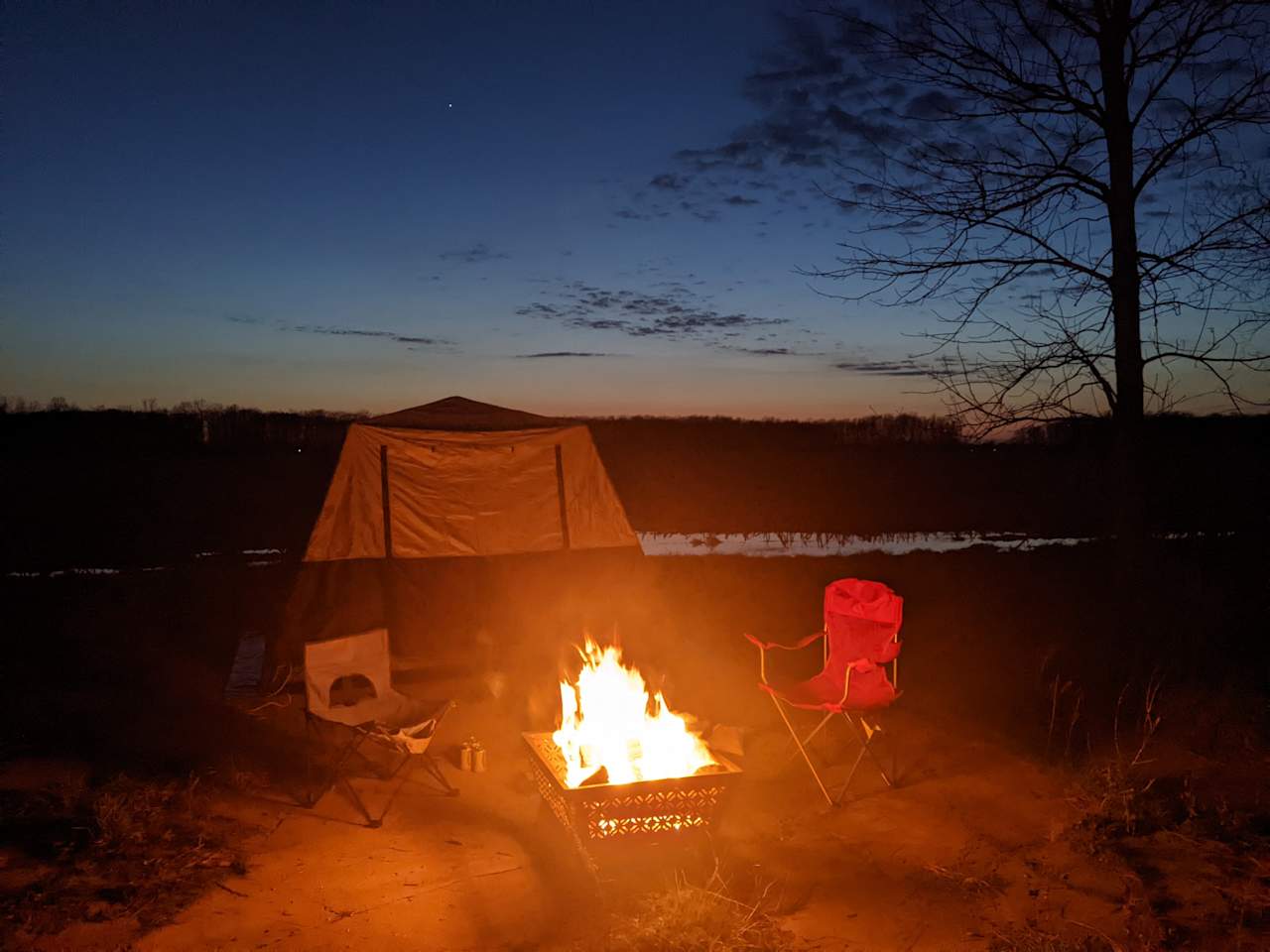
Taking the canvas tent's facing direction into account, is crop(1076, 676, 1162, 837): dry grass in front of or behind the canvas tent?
in front

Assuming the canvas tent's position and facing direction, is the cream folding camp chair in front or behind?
in front

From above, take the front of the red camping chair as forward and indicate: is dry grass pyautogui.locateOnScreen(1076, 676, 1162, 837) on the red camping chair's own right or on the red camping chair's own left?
on the red camping chair's own left

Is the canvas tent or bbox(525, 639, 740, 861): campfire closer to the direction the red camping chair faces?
the campfire

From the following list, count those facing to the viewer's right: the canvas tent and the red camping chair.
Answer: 0

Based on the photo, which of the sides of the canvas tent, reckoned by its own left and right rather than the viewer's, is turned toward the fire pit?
front

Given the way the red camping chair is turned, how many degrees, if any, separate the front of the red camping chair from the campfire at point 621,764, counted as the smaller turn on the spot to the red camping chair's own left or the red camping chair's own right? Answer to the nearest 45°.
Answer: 0° — it already faces it

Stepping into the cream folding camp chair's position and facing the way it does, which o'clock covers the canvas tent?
The canvas tent is roughly at 8 o'clock from the cream folding camp chair.

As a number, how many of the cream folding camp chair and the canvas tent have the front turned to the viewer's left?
0

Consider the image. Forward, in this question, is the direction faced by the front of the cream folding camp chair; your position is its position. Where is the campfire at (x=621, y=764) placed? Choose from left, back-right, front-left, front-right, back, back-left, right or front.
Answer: front

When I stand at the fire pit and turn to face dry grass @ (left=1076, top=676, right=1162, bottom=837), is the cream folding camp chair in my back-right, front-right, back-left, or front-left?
back-left

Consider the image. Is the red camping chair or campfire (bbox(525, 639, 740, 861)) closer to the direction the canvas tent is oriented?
the campfire

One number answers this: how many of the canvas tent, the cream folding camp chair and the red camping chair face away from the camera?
0

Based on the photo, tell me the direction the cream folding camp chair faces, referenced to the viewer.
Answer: facing the viewer and to the right of the viewer

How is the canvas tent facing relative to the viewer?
toward the camera
